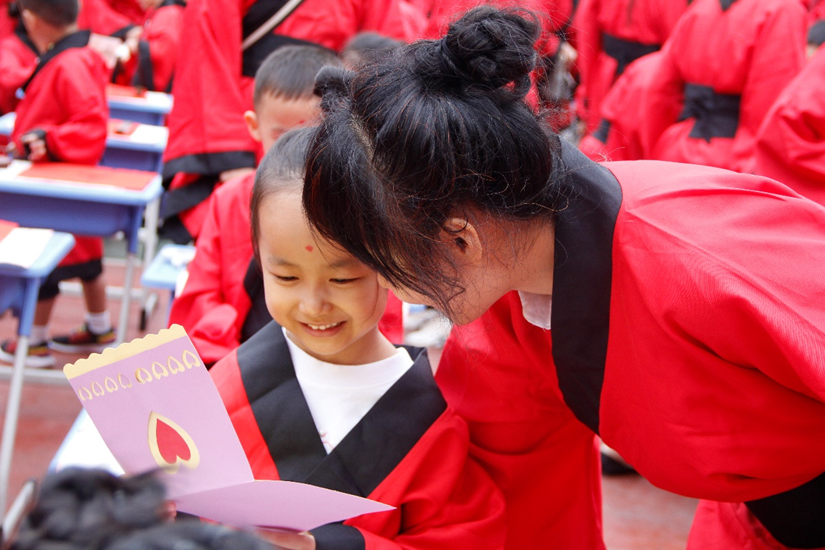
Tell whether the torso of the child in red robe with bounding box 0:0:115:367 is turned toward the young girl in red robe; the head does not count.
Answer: no

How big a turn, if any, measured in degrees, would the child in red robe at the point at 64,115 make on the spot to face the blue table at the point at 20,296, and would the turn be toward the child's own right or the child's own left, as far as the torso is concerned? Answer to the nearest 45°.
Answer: approximately 90° to the child's own left

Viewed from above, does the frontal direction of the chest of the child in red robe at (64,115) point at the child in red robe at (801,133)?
no

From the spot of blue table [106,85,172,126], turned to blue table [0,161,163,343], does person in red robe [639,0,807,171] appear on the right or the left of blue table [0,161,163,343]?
left

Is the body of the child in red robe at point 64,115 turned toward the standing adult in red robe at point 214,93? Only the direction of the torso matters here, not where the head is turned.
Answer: no

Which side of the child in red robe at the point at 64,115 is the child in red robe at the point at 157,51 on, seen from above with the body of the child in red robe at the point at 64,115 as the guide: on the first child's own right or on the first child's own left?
on the first child's own right

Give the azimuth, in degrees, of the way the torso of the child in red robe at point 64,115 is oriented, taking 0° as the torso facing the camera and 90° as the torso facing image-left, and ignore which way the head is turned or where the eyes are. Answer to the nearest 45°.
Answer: approximately 90°

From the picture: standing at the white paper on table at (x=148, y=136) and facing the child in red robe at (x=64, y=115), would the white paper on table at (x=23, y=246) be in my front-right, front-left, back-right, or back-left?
front-left

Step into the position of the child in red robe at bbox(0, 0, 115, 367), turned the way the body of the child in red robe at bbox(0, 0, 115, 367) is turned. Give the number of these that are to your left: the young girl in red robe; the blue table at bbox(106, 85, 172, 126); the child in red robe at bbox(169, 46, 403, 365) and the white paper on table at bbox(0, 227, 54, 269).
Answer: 3

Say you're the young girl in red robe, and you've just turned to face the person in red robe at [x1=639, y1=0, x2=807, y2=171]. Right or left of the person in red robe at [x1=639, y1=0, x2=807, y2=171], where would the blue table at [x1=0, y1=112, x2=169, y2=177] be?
left

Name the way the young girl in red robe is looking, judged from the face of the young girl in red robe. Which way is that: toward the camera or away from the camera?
toward the camera

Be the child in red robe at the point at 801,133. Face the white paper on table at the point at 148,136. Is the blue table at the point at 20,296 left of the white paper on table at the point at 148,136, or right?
left

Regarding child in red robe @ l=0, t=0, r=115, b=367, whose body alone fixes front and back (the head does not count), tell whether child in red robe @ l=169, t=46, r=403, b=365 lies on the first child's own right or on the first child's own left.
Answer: on the first child's own left
